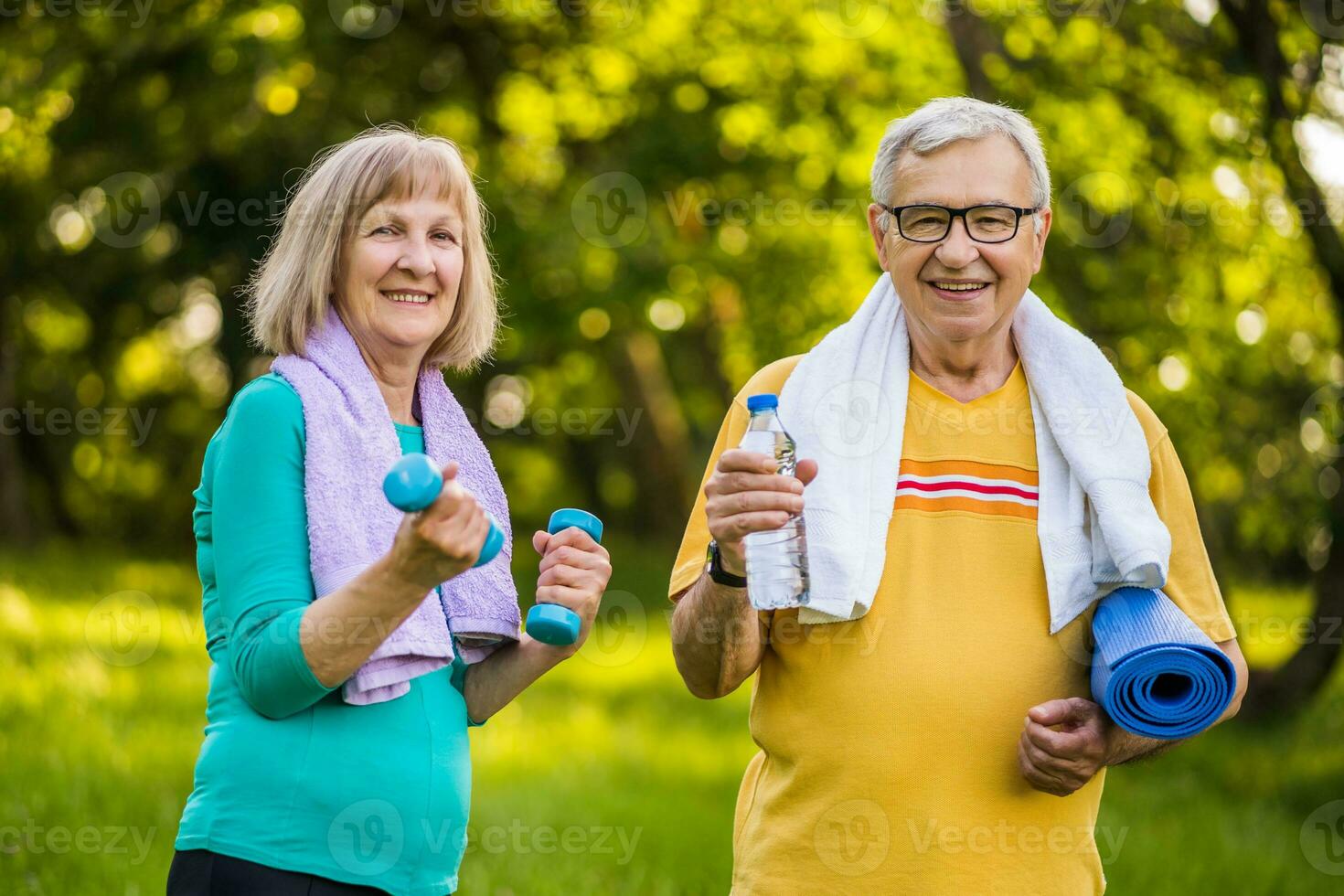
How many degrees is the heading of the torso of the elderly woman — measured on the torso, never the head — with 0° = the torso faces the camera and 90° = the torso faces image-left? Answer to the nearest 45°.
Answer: approximately 315°

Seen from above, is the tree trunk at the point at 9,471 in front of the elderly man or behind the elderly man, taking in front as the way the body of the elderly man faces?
behind

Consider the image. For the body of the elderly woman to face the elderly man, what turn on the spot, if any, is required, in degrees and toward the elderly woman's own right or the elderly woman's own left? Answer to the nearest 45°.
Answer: approximately 45° to the elderly woman's own left

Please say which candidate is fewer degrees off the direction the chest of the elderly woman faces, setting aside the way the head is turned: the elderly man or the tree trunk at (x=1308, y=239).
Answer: the elderly man

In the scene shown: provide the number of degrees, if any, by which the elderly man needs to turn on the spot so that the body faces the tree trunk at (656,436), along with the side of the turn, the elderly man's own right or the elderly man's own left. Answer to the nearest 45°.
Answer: approximately 180°

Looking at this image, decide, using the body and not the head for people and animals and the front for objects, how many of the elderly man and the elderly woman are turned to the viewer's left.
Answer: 0

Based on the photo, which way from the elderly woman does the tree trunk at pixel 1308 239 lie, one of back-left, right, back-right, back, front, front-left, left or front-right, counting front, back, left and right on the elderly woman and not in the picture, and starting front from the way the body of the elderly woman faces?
left

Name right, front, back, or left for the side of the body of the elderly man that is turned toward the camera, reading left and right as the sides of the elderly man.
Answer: front

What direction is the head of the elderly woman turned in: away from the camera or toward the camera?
toward the camera

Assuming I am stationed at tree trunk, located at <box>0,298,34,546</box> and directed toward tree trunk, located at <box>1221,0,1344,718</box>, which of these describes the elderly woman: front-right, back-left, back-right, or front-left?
front-right

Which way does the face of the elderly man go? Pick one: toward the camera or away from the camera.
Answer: toward the camera

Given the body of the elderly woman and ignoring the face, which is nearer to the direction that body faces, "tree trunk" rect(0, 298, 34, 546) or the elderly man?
the elderly man
